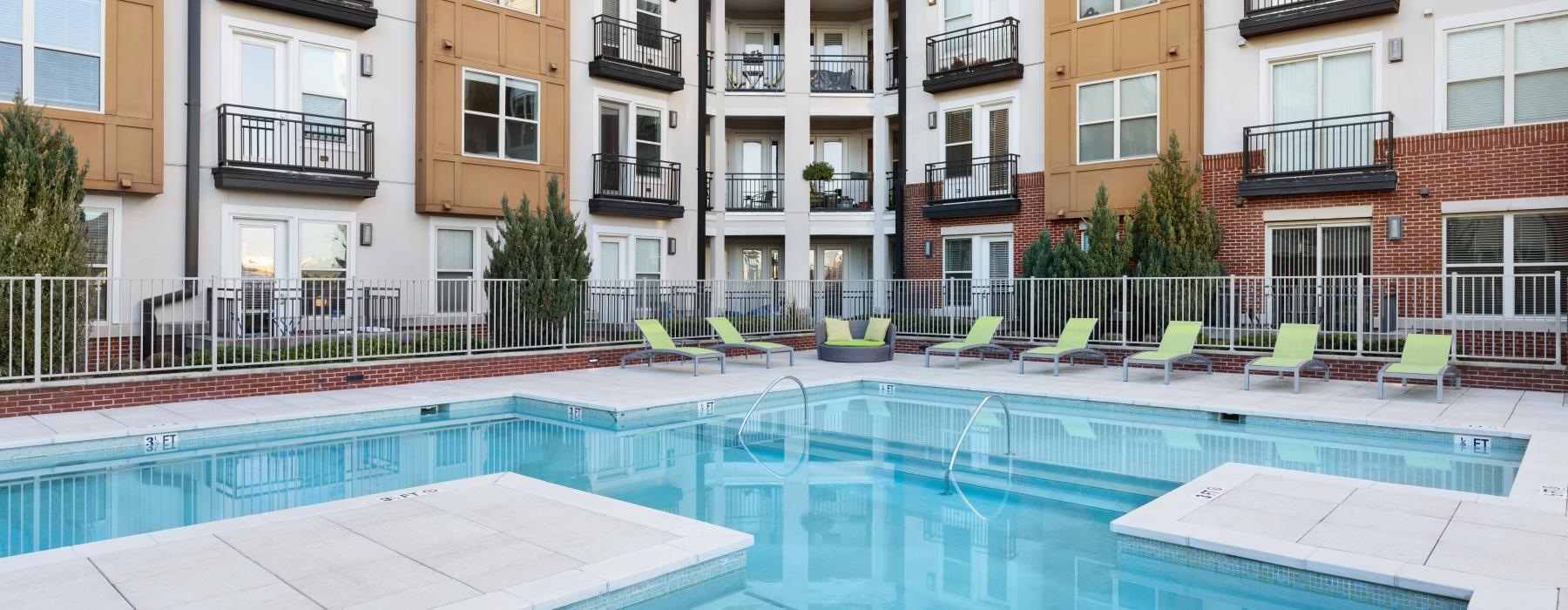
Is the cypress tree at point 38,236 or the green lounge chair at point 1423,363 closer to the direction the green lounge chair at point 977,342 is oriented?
the cypress tree

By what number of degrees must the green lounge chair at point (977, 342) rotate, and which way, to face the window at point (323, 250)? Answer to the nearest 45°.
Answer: approximately 45° to its right

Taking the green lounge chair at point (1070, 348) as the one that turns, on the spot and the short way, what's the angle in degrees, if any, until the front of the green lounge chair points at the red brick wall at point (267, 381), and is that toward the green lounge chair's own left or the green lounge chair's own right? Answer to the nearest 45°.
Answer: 0° — it already faces it

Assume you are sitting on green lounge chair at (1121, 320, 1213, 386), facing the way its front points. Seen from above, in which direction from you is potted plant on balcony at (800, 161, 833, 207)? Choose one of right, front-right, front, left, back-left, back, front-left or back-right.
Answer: right

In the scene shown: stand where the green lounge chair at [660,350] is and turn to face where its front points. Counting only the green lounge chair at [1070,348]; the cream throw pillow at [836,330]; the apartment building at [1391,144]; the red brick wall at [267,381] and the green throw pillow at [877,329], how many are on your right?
1

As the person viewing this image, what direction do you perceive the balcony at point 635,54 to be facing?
facing the viewer and to the right of the viewer

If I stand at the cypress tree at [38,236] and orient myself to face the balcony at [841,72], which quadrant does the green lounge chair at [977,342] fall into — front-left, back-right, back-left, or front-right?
front-right

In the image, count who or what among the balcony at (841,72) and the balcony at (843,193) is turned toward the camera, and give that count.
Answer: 2

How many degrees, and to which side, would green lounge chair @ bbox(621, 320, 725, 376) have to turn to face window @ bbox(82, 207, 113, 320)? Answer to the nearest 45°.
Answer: approximately 135° to its right

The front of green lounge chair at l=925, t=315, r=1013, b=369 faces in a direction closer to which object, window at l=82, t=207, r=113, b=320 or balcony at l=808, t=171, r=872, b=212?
the window

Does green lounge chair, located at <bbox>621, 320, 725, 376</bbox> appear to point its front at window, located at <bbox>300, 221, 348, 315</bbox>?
no

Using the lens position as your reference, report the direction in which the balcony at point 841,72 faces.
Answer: facing the viewer

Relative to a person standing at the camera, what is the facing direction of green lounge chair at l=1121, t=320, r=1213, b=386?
facing the viewer and to the left of the viewer

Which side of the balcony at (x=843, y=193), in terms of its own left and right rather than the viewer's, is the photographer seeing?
front

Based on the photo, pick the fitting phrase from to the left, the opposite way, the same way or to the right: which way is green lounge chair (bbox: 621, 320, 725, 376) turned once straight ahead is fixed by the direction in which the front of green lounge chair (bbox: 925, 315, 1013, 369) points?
to the left

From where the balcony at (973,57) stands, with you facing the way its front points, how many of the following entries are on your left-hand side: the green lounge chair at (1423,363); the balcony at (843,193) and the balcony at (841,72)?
1

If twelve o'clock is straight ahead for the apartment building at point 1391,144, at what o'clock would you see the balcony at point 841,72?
The balcony is roughly at 2 o'clock from the apartment building.
